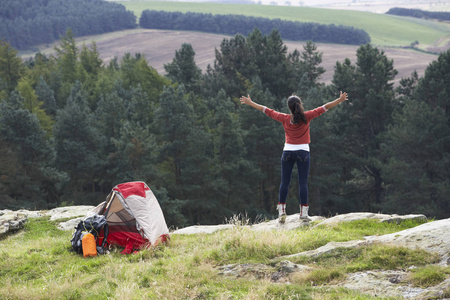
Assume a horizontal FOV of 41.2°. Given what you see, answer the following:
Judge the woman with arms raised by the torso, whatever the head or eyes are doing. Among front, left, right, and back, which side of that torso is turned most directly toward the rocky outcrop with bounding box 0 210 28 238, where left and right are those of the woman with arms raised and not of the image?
left

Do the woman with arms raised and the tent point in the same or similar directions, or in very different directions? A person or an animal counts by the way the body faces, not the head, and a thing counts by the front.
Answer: very different directions

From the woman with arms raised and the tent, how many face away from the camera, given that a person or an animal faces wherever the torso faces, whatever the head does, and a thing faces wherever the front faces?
1

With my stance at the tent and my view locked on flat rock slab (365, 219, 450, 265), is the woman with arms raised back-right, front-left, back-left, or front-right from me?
front-left

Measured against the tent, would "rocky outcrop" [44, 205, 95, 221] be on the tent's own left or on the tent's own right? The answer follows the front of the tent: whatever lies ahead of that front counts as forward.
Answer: on the tent's own right

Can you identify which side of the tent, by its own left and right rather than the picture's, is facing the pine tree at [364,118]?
back

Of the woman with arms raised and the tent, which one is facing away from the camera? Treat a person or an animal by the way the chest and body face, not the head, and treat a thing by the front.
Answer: the woman with arms raised

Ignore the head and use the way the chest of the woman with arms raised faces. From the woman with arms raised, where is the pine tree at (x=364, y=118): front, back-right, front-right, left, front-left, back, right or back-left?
front

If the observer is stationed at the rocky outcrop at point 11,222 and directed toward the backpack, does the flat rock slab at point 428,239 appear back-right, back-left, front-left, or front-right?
front-left

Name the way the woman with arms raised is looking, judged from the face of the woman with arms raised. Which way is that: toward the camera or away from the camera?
away from the camera

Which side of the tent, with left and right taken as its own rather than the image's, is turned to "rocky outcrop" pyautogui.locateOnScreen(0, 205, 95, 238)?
right

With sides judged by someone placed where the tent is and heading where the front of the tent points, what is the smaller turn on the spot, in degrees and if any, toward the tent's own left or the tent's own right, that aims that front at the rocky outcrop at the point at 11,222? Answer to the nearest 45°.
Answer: approximately 90° to the tent's own right

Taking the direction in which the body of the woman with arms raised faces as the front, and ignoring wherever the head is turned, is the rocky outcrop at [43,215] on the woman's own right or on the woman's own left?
on the woman's own left

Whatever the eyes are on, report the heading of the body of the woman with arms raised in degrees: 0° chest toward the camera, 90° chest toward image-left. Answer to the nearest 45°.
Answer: approximately 180°
